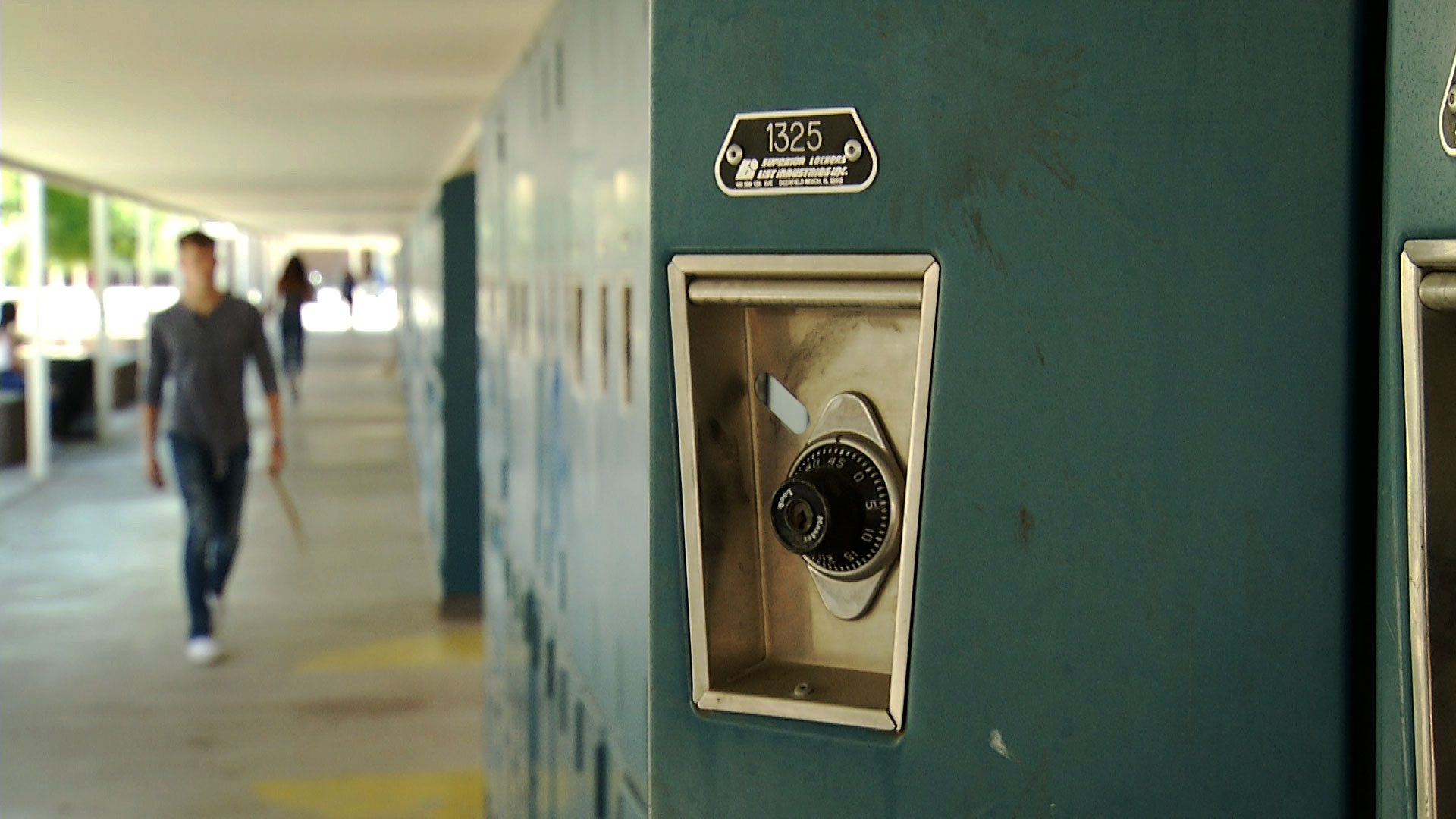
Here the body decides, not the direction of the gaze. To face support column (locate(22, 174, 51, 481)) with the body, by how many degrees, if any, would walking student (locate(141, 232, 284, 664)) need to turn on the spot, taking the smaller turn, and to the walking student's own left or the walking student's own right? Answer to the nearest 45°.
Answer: approximately 180°

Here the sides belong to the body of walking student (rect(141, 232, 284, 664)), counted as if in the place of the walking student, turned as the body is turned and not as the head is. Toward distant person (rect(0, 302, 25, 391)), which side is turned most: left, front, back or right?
back

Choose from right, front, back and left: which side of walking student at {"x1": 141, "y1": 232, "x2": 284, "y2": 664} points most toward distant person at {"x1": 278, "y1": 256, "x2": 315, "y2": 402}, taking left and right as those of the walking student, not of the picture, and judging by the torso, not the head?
back

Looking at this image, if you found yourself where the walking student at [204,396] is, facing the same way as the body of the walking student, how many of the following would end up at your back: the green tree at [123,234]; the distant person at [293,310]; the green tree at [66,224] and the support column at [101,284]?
4

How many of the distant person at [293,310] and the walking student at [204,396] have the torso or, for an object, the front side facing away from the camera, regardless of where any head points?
1

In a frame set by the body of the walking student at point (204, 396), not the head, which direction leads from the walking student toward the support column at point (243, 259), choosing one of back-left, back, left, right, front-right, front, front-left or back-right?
back

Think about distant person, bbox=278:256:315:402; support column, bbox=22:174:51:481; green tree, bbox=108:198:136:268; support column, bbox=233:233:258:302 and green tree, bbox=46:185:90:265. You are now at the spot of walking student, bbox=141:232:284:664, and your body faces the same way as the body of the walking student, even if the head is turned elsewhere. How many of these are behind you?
5

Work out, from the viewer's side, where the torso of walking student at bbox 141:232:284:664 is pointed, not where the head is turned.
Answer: toward the camera

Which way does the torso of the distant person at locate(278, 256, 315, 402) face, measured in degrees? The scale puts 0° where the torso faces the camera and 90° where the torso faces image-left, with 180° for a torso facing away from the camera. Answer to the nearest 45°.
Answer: approximately 180°

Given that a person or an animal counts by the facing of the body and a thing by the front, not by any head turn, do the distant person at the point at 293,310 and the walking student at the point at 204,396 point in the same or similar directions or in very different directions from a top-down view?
very different directions
